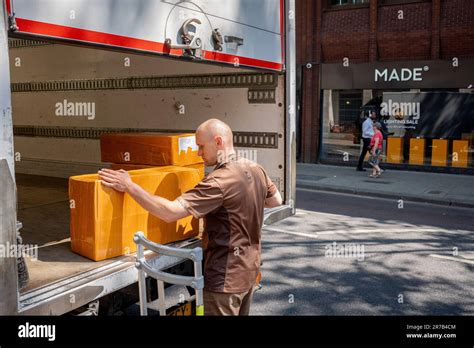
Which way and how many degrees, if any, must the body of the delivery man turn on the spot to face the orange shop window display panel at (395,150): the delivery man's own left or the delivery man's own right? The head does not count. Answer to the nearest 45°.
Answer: approximately 90° to the delivery man's own right

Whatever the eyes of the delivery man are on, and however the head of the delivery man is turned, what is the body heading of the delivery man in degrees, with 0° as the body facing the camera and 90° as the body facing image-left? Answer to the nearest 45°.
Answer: approximately 135°

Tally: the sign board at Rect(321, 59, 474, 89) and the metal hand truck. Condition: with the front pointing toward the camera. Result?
1

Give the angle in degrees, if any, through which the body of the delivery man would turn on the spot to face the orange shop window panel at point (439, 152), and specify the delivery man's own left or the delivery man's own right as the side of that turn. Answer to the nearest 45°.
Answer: approximately 90° to the delivery man's own right

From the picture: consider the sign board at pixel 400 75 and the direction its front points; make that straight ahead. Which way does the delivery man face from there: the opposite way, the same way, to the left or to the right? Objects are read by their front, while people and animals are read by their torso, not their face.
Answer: to the right

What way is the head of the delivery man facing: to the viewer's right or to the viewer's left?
to the viewer's left

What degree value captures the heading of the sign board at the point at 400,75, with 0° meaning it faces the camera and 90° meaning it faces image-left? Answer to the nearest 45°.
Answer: approximately 0°
